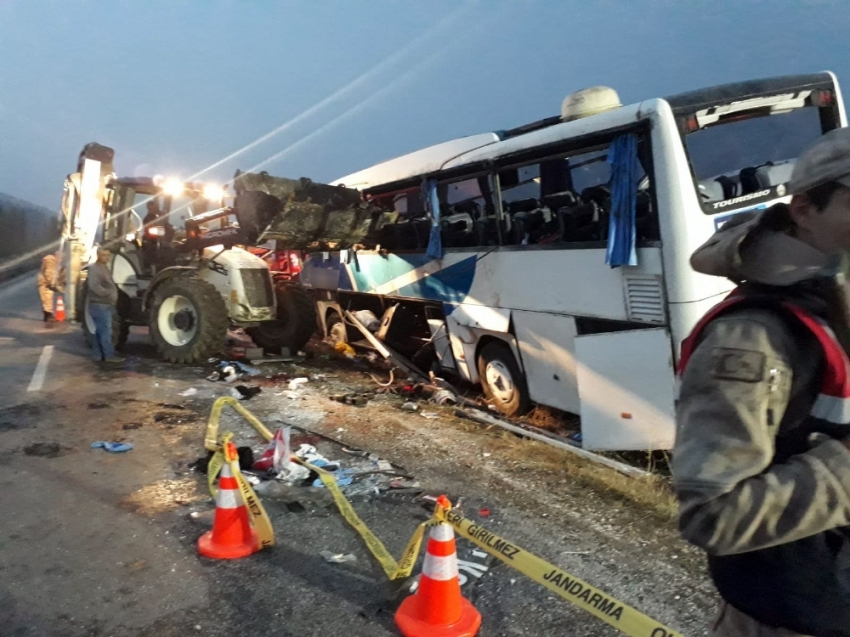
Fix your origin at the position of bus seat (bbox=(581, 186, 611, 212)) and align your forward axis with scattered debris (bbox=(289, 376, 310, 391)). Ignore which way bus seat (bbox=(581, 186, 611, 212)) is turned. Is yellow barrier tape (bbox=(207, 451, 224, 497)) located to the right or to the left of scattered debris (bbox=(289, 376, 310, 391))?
left

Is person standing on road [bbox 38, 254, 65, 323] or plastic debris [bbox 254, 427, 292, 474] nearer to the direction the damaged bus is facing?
the person standing on road

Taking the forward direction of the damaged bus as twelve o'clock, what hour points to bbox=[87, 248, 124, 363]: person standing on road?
The person standing on road is roughly at 11 o'clock from the damaged bus.

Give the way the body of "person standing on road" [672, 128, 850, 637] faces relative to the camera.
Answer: to the viewer's right

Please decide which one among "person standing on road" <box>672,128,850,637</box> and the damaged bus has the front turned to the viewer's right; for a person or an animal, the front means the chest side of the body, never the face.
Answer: the person standing on road
